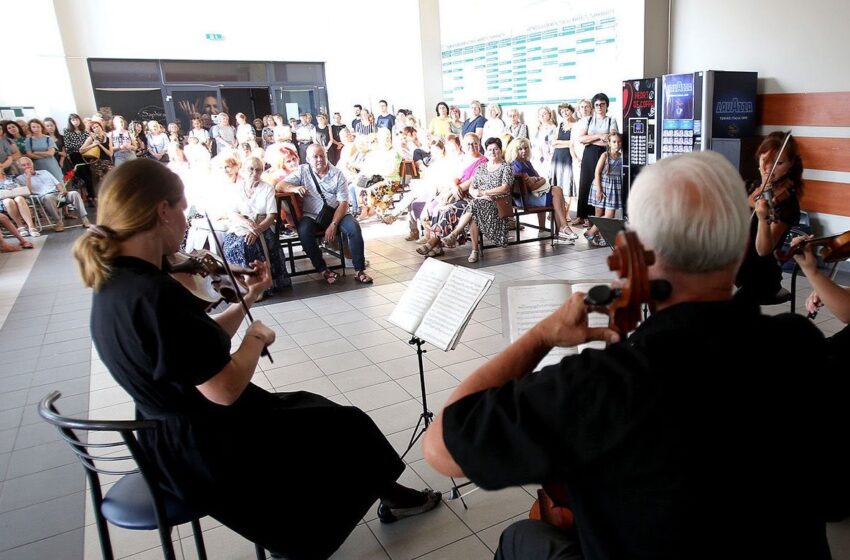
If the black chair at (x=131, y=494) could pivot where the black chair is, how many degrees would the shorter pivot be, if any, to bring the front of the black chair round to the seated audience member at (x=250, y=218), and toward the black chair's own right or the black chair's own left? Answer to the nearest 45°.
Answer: approximately 45° to the black chair's own left

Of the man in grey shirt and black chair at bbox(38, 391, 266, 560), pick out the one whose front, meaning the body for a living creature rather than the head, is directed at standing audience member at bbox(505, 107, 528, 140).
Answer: the black chair

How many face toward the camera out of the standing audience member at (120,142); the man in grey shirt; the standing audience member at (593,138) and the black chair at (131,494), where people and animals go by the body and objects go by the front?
3

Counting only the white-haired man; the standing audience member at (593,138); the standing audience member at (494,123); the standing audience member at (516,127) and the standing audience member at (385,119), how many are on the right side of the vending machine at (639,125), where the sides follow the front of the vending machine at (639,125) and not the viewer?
4

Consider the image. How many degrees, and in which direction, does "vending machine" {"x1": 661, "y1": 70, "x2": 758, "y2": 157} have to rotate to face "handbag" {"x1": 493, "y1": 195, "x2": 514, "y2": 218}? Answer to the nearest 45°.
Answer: approximately 45° to its right

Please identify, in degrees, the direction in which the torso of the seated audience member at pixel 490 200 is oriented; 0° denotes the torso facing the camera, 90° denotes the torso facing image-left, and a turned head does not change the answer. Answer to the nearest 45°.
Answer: approximately 45°

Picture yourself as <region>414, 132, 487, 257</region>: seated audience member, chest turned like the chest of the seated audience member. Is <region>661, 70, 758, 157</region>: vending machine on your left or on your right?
on your left

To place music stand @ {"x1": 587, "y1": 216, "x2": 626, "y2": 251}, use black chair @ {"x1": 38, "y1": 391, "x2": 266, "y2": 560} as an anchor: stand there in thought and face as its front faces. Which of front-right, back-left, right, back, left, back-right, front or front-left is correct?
front-right

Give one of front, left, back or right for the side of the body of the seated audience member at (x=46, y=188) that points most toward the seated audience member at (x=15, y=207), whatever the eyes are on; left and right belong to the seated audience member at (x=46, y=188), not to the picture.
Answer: right

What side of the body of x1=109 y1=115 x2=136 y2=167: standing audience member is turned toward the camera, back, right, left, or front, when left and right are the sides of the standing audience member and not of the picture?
front

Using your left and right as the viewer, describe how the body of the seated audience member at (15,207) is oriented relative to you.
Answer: facing the viewer and to the right of the viewer

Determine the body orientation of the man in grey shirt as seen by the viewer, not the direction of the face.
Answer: toward the camera

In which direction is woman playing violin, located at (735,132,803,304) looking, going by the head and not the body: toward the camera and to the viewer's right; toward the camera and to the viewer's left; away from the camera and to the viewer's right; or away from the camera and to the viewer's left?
toward the camera and to the viewer's left

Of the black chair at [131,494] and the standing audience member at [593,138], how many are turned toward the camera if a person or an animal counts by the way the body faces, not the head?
1

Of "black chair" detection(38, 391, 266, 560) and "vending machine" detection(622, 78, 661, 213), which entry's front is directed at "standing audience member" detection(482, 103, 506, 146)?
the black chair
